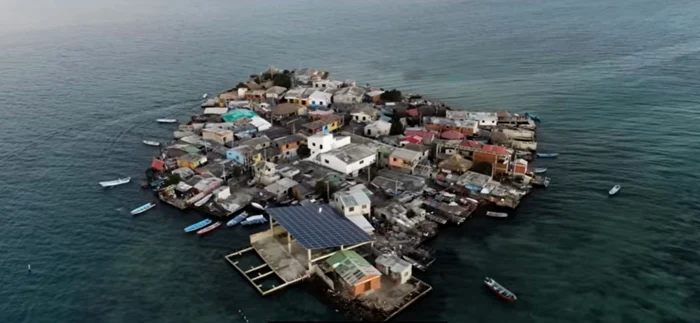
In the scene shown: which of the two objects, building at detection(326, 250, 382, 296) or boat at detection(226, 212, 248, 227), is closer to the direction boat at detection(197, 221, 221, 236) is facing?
the building

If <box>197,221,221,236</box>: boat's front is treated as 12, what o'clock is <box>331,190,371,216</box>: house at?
The house is roughly at 8 o'clock from the boat.

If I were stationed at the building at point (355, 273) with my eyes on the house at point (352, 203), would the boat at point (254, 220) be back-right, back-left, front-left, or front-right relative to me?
front-left

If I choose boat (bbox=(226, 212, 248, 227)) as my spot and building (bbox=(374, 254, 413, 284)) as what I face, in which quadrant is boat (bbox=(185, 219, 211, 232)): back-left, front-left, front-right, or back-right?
back-right

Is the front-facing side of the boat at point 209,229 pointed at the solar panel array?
no

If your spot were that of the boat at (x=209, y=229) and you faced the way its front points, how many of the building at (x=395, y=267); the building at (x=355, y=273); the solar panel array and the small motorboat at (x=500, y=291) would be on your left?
4
